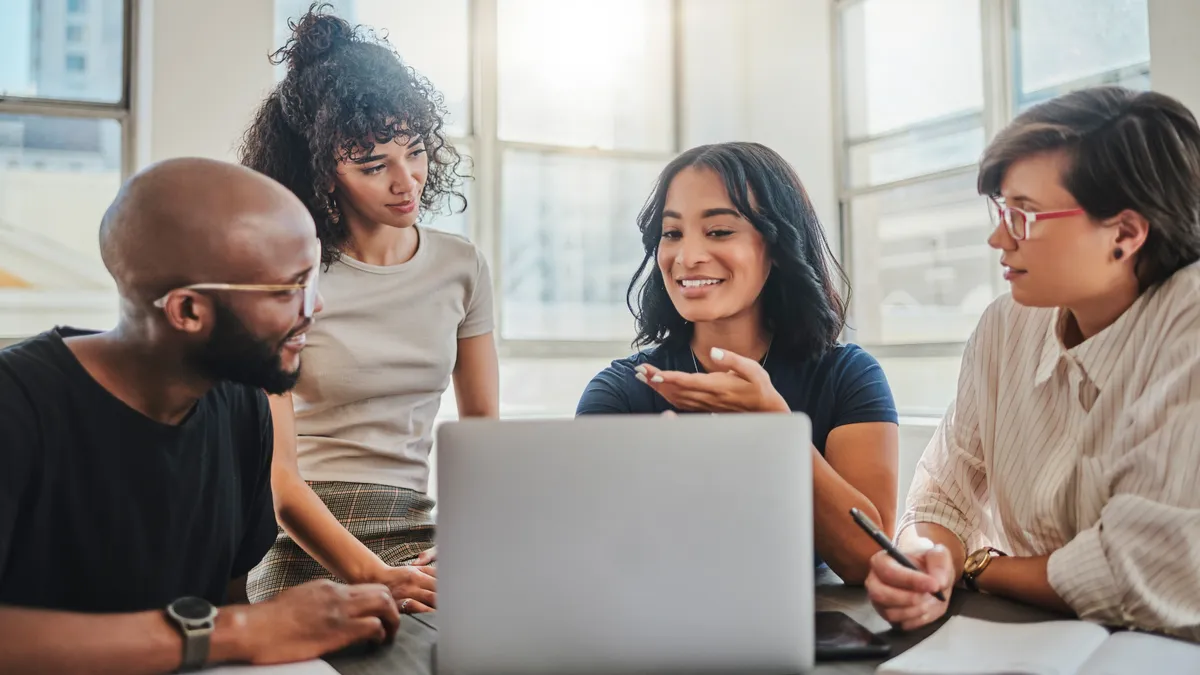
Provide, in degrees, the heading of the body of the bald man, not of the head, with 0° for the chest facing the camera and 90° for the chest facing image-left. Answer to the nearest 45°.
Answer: approximately 315°

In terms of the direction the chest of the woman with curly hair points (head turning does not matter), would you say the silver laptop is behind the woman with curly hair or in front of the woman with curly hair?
in front

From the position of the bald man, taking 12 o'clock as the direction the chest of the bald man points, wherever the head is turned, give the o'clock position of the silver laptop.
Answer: The silver laptop is roughly at 12 o'clock from the bald man.

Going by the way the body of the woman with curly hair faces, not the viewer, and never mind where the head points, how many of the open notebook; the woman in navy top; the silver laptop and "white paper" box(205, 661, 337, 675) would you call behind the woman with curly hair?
0

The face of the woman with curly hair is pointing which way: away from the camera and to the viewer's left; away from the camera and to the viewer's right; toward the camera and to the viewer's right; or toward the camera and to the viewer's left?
toward the camera and to the viewer's right

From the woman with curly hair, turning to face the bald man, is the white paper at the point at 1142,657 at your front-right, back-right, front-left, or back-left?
front-left

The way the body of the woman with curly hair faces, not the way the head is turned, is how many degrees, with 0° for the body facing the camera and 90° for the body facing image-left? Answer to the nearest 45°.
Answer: approximately 315°

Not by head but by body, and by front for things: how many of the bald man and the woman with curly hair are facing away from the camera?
0

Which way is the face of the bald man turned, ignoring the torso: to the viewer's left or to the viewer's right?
to the viewer's right

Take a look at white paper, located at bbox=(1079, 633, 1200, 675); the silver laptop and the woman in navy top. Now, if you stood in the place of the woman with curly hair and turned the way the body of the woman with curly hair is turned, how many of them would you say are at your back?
0

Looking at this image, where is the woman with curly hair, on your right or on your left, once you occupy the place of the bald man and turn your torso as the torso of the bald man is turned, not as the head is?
on your left

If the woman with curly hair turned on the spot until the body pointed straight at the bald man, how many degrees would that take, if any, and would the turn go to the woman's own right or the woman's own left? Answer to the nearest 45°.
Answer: approximately 45° to the woman's own right

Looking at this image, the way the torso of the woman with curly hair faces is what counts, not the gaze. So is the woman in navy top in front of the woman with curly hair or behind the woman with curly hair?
in front

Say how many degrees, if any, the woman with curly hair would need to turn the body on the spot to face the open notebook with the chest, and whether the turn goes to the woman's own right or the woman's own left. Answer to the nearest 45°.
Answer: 0° — they already face it

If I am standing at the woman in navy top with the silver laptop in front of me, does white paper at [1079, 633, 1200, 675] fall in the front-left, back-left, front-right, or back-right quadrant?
front-left
